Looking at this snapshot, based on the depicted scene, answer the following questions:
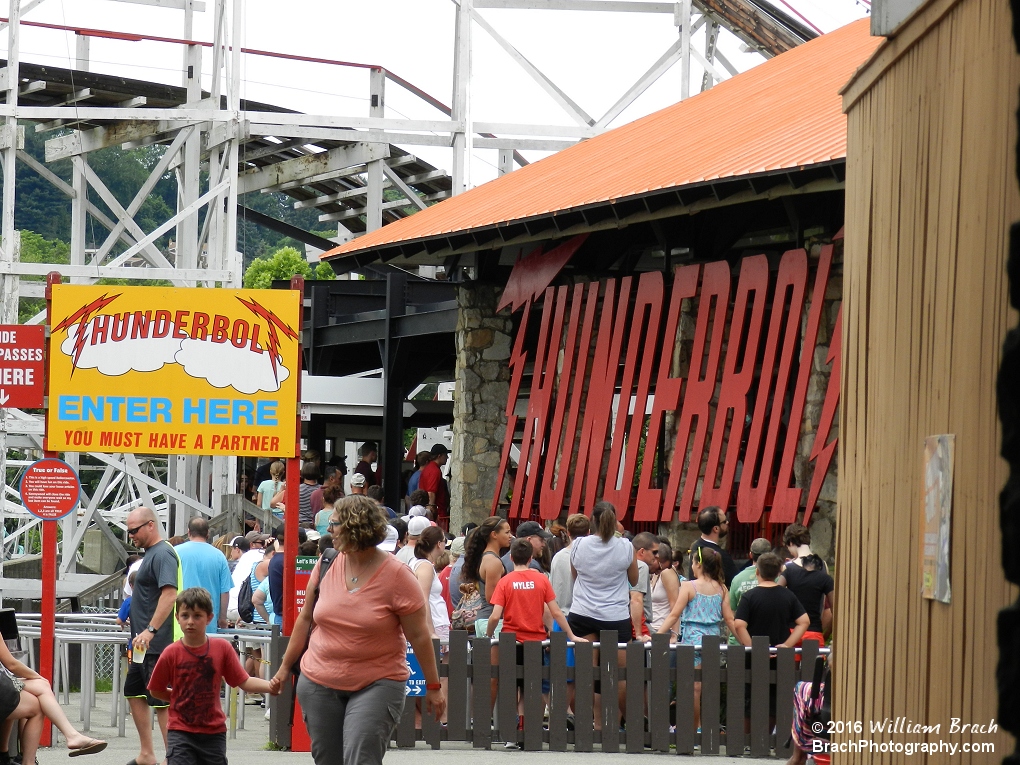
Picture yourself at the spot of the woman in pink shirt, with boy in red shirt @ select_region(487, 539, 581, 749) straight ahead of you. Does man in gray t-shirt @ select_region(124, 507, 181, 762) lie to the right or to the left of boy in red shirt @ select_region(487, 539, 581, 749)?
left

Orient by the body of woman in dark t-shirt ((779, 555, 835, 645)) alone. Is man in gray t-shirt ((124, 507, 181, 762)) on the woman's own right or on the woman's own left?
on the woman's own left

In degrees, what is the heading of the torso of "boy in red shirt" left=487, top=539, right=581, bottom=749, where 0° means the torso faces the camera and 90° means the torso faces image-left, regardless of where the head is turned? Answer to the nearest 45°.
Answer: approximately 180°

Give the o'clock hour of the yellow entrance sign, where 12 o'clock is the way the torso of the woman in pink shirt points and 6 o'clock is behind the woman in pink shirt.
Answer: The yellow entrance sign is roughly at 4 o'clock from the woman in pink shirt.

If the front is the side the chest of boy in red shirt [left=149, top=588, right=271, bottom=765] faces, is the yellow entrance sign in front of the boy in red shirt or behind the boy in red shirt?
behind

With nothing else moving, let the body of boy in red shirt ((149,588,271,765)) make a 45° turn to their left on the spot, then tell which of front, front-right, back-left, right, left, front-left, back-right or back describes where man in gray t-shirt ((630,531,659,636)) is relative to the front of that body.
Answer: left

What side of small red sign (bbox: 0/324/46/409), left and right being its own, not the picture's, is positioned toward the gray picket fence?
left

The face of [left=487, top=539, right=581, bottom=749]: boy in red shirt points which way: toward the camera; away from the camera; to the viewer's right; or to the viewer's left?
away from the camera
